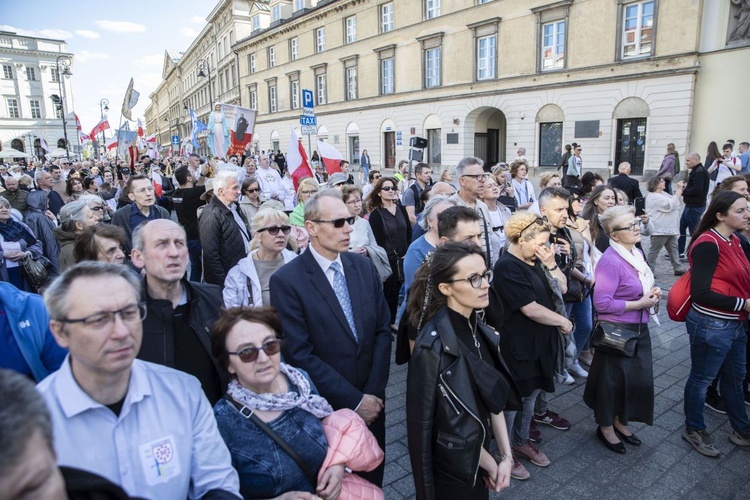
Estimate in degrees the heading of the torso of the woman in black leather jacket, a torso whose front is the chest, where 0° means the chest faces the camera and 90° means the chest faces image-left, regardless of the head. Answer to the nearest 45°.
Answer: approximately 315°

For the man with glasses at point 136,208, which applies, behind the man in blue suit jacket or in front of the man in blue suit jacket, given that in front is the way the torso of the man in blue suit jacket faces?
behind

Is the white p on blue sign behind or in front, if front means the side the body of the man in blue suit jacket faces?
behind

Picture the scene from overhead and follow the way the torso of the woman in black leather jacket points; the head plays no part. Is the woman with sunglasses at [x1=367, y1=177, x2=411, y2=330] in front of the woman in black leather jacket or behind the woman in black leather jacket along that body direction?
behind

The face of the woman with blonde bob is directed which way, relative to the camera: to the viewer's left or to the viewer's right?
to the viewer's right

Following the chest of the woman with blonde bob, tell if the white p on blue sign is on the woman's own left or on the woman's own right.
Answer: on the woman's own left

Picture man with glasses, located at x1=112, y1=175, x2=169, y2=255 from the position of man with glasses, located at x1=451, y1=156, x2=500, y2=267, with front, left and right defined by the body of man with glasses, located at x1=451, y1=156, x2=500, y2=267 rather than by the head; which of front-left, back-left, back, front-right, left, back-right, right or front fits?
back-right

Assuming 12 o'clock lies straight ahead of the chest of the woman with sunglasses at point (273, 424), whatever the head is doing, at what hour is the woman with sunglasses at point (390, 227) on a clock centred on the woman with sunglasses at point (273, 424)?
the woman with sunglasses at point (390, 227) is roughly at 8 o'clock from the woman with sunglasses at point (273, 424).

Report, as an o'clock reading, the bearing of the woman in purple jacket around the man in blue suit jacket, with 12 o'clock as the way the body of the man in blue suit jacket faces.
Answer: The woman in purple jacket is roughly at 10 o'clock from the man in blue suit jacket.

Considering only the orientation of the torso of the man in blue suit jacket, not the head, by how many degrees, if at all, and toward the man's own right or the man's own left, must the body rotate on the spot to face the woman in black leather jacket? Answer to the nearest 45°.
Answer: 0° — they already face them

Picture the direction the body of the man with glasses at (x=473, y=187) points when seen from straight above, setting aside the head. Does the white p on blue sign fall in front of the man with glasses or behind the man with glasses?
behind
